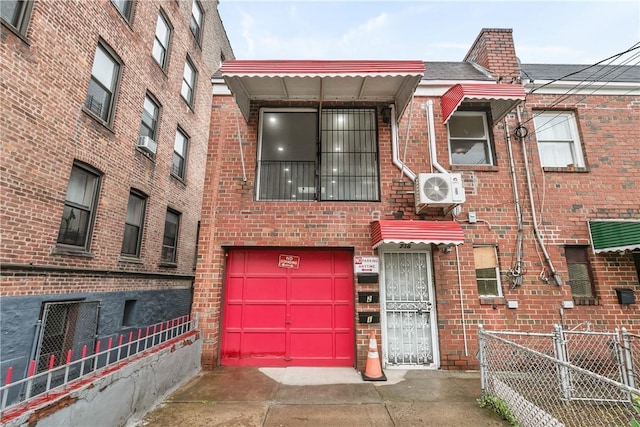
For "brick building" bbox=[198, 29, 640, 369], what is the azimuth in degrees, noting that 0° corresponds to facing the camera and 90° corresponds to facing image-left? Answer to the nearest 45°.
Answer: approximately 0°

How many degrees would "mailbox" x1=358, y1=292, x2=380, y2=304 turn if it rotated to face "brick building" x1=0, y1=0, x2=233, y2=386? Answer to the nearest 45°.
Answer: approximately 90° to its right

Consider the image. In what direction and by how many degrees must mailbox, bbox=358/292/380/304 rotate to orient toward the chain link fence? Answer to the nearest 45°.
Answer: approximately 90° to its left

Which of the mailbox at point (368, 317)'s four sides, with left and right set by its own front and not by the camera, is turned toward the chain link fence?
left

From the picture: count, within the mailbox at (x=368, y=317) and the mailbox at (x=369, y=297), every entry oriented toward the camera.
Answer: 2

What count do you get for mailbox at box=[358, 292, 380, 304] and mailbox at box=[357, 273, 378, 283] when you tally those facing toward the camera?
2

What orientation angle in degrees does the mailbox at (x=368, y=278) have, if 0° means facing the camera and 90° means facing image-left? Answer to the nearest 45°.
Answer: approximately 0°
